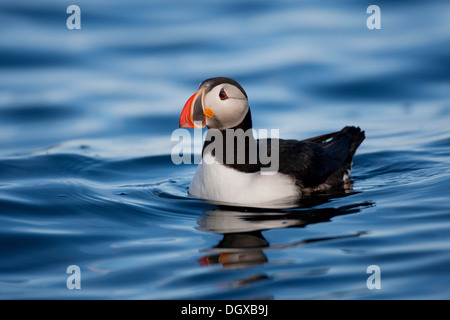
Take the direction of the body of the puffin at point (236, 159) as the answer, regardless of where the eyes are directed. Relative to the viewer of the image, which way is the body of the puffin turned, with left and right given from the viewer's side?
facing to the left of the viewer
